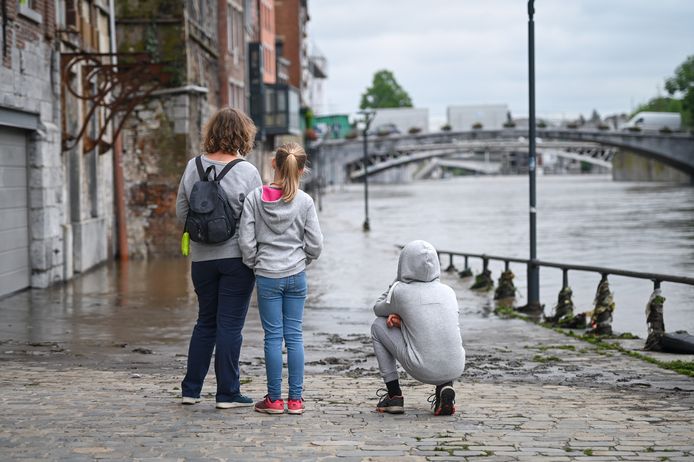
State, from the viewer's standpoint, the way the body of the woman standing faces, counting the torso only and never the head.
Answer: away from the camera

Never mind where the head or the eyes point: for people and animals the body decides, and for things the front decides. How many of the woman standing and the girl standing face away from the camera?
2

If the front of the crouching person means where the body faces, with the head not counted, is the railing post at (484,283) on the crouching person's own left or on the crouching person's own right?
on the crouching person's own right

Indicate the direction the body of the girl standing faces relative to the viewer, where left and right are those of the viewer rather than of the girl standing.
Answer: facing away from the viewer

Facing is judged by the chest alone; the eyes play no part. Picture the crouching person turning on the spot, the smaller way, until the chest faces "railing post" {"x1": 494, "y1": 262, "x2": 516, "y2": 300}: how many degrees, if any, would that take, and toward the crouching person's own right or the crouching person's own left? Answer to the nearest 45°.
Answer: approximately 45° to the crouching person's own right

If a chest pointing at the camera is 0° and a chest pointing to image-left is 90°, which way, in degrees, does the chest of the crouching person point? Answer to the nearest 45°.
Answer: approximately 135°

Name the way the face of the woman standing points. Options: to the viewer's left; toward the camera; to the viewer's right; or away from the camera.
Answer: away from the camera
